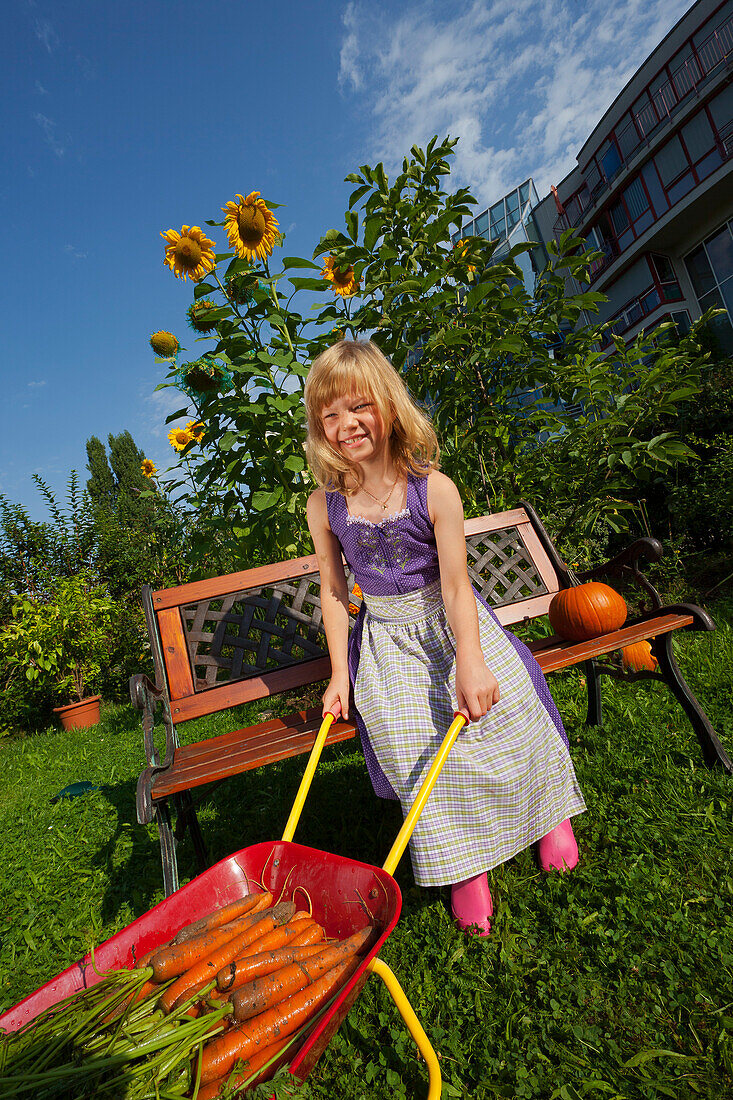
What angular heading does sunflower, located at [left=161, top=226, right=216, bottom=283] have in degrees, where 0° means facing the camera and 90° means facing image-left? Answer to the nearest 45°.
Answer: approximately 0°

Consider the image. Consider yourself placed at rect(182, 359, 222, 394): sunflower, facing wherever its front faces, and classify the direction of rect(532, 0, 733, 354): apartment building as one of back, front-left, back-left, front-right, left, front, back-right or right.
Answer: back-left

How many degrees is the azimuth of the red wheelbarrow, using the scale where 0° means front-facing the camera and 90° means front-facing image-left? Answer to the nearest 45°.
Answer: approximately 45°

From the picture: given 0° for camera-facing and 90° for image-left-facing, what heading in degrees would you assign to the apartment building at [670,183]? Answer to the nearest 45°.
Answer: approximately 45°

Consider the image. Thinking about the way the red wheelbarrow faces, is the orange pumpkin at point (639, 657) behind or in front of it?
behind
